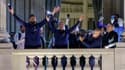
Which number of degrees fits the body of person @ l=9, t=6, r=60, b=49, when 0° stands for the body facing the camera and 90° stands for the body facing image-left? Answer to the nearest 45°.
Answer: approximately 0°

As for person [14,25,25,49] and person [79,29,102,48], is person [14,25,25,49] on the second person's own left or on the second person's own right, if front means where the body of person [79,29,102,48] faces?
on the second person's own right

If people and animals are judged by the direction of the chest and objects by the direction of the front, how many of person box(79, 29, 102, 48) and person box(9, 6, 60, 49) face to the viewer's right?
0

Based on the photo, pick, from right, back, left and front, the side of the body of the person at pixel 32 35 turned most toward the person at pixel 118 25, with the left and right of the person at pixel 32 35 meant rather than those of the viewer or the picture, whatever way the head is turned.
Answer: left

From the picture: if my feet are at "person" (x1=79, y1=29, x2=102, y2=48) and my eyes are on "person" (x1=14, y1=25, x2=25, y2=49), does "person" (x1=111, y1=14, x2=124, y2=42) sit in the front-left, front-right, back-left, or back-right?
back-right

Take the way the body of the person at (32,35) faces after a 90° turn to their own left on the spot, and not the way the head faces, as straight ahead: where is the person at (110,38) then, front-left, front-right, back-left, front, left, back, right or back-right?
front

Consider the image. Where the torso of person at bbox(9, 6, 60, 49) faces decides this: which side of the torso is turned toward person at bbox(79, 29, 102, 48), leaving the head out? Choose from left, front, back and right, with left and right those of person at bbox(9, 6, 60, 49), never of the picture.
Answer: left
